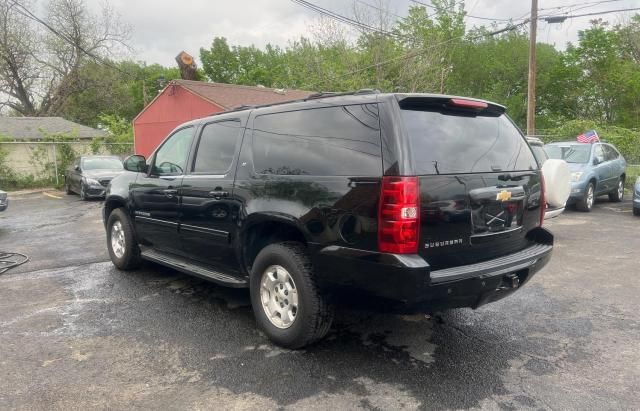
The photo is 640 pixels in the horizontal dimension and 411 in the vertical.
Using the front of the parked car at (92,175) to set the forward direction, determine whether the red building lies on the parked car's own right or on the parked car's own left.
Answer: on the parked car's own left

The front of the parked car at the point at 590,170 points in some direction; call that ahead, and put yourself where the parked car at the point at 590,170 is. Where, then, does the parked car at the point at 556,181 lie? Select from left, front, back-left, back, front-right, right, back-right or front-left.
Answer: front-left

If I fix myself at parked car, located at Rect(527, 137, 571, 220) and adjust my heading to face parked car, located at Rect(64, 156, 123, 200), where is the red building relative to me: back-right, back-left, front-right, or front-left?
front-right

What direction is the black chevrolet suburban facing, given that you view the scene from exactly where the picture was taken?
facing away from the viewer and to the left of the viewer

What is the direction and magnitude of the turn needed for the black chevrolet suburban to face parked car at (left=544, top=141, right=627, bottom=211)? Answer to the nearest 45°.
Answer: approximately 90° to its right

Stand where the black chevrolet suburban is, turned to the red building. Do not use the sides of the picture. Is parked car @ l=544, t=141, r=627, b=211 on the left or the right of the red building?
right

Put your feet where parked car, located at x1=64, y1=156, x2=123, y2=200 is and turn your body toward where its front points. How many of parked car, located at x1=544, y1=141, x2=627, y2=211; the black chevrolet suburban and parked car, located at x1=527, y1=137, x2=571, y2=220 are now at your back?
0

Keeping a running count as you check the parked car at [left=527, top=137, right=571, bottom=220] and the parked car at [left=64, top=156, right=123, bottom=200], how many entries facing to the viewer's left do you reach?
0

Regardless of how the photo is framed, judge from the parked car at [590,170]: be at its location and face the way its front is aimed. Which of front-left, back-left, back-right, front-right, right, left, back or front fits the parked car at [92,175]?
front-right

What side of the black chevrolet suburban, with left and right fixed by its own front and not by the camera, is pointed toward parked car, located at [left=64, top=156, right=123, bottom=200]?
front

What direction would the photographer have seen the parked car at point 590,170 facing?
facing the viewer and to the left of the viewer
